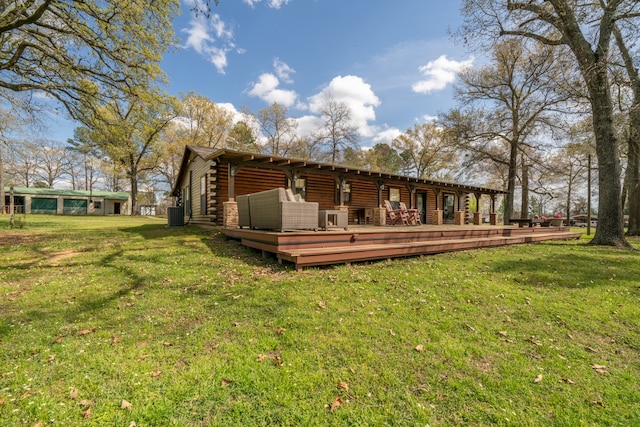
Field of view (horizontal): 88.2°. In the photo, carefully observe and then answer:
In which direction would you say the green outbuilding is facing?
toward the camera

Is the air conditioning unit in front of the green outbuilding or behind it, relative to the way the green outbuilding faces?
in front

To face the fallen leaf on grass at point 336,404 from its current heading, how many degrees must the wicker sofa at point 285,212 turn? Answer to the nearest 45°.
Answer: approximately 135° to its right

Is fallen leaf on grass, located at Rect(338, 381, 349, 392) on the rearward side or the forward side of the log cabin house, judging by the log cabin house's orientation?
on the forward side

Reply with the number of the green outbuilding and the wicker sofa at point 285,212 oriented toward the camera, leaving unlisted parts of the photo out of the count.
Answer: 1

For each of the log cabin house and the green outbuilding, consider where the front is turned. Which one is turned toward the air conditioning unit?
the green outbuilding

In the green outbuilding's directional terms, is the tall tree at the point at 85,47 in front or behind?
in front

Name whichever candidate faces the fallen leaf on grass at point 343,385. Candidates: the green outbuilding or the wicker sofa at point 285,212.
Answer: the green outbuilding

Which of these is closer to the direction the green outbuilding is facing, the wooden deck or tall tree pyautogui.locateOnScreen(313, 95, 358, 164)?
the wooden deck

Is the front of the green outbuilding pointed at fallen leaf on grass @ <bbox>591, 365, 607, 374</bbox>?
yes

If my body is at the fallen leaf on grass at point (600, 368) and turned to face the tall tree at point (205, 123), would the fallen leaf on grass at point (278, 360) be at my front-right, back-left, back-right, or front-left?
front-left

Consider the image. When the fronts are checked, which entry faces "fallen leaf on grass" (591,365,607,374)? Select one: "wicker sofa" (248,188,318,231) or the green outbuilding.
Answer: the green outbuilding

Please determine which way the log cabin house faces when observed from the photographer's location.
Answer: facing the viewer and to the right of the viewer
